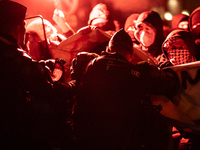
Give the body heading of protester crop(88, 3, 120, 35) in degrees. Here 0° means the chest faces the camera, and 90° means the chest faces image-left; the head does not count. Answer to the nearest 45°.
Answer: approximately 45°

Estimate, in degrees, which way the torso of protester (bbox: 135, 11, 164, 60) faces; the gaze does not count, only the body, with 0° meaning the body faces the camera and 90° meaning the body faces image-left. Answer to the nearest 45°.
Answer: approximately 45°

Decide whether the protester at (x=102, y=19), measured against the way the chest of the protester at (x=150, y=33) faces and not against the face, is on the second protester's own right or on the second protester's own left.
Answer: on the second protester's own right

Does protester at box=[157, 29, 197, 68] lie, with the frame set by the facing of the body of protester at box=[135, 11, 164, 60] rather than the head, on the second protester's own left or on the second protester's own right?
on the second protester's own left

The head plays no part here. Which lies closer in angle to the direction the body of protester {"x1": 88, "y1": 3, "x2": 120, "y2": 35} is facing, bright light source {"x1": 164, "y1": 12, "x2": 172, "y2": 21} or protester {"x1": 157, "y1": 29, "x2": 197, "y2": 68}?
the protester

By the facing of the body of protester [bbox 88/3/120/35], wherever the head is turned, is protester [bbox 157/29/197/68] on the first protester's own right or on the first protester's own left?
on the first protester's own left

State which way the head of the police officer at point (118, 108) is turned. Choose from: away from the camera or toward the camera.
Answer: away from the camera
